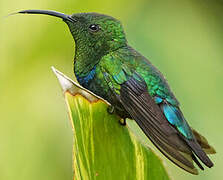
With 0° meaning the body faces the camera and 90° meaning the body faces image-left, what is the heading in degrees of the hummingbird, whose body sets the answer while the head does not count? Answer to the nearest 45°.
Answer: approximately 90°
